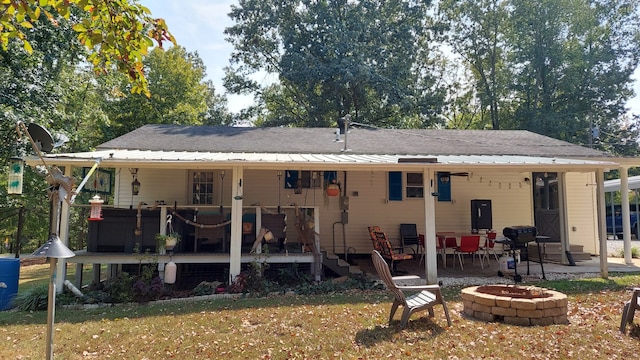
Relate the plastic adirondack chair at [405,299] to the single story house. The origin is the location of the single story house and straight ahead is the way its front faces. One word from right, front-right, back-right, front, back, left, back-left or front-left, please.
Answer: front

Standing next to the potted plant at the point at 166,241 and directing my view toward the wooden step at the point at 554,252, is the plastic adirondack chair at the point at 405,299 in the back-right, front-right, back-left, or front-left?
front-right

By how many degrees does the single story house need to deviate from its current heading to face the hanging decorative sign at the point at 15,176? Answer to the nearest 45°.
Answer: approximately 45° to its right

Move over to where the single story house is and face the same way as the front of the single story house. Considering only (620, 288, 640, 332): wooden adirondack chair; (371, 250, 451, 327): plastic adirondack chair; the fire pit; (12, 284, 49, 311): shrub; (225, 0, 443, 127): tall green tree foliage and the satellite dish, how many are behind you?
1

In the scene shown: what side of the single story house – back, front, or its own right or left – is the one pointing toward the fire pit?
front

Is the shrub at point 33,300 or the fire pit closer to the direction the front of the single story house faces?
the fire pit

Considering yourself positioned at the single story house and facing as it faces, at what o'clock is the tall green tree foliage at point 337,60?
The tall green tree foliage is roughly at 6 o'clock from the single story house.

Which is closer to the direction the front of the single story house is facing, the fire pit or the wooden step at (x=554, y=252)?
the fire pit

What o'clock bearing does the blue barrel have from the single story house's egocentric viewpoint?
The blue barrel is roughly at 2 o'clock from the single story house.

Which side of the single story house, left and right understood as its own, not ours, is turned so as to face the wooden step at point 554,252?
left

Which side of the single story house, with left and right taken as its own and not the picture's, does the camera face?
front

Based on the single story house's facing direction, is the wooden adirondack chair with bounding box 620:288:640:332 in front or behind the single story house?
in front
